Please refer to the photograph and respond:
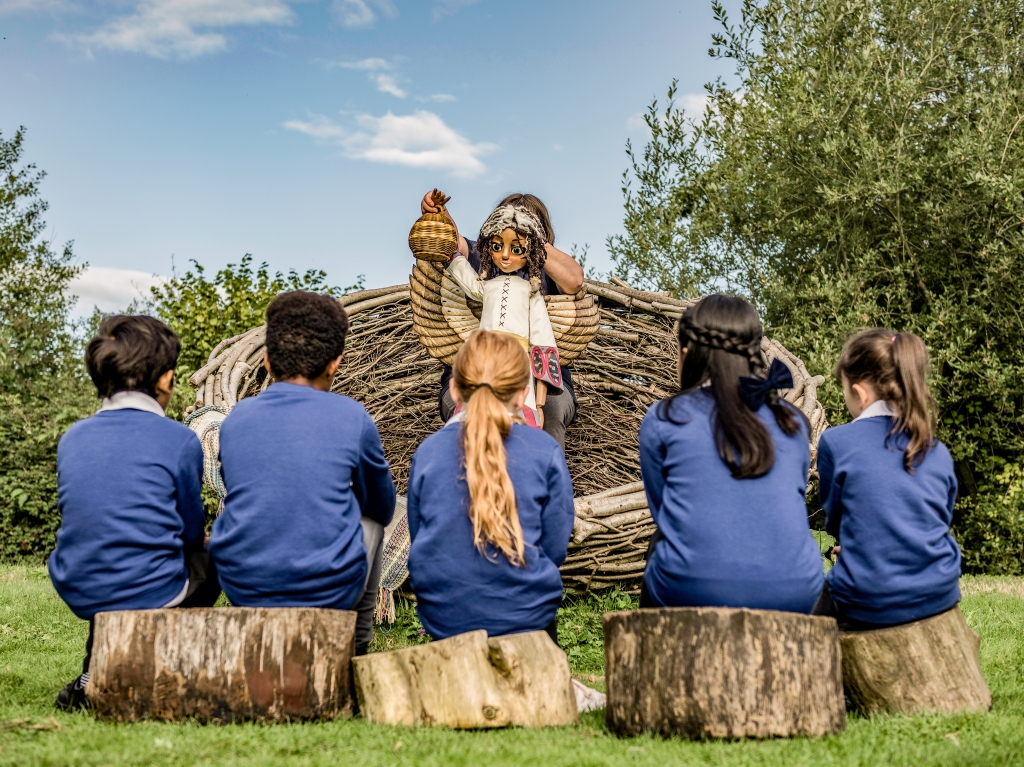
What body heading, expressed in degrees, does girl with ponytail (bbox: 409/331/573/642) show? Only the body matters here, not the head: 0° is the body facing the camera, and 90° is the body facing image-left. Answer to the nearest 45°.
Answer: approximately 180°

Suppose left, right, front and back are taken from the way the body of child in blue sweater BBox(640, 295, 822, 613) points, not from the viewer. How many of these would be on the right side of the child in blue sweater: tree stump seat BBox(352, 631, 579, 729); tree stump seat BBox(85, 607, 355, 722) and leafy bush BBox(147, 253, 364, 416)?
0

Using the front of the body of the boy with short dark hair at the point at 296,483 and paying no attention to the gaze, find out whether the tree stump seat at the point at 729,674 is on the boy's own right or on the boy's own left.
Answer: on the boy's own right

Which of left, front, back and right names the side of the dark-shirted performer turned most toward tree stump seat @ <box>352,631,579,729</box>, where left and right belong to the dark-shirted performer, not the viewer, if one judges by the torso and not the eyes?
front

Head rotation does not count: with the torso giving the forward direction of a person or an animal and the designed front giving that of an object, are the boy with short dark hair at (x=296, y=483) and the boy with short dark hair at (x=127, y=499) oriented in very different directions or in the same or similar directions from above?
same or similar directions

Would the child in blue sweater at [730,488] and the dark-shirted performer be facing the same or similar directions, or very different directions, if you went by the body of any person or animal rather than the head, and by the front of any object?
very different directions

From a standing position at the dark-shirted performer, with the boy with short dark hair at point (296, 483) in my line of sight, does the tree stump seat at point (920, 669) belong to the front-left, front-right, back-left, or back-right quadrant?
front-left

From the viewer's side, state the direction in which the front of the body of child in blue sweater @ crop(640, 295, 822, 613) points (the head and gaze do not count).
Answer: away from the camera

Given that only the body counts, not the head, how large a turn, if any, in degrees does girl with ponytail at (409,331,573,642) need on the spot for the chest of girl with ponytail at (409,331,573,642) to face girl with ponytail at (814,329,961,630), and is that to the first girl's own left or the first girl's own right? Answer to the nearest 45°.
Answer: approximately 90° to the first girl's own right

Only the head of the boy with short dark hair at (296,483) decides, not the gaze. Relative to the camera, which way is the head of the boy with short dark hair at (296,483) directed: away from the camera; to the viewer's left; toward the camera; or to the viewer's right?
away from the camera

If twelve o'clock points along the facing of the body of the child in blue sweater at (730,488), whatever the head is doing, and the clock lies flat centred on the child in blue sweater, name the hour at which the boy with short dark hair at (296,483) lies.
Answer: The boy with short dark hair is roughly at 9 o'clock from the child in blue sweater.

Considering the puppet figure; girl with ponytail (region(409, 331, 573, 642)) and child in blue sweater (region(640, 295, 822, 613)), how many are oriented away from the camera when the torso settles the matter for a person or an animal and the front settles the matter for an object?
2

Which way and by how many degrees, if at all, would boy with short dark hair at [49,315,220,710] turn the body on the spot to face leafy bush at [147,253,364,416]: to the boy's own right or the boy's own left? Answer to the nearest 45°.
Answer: approximately 45° to the boy's own left

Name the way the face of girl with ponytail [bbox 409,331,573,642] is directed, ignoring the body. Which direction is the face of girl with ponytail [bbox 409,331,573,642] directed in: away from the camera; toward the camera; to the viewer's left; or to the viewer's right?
away from the camera

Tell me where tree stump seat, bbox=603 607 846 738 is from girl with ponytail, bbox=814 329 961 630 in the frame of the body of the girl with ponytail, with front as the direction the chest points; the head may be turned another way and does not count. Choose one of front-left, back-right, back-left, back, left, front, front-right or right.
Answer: left

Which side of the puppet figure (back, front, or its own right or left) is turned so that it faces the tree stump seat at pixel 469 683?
front

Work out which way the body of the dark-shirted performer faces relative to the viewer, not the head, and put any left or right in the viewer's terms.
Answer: facing the viewer

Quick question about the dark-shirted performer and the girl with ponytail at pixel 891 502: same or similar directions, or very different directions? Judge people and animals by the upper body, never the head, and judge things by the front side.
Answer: very different directions

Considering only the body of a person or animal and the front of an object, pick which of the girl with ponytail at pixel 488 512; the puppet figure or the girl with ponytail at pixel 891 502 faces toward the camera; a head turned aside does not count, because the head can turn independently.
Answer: the puppet figure

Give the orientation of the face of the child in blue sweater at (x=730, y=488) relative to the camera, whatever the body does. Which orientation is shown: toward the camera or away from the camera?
away from the camera
